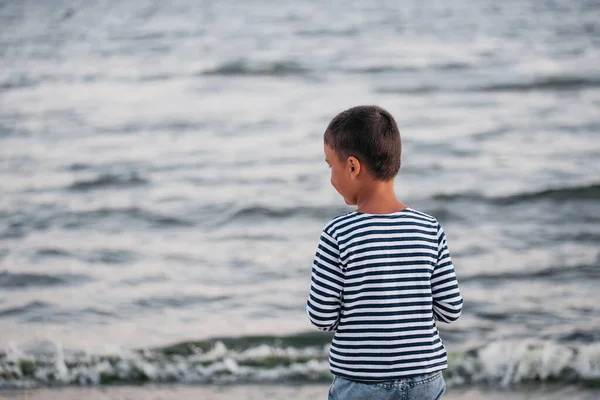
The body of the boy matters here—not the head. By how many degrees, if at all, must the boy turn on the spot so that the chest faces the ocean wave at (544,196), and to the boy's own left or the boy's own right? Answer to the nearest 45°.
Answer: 0° — they already face it

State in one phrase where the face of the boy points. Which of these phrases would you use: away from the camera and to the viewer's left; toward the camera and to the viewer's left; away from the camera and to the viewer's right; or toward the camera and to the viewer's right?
away from the camera and to the viewer's left

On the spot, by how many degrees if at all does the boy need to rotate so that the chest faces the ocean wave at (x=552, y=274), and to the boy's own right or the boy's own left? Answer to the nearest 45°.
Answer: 0° — they already face it

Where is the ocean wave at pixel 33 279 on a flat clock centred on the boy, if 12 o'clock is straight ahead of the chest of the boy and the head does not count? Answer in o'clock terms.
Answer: The ocean wave is roughly at 11 o'clock from the boy.

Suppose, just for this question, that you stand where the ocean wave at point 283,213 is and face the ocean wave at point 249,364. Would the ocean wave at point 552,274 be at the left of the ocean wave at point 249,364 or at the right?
left

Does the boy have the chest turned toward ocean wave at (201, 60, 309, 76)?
yes

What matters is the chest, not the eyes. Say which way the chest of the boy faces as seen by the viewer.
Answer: away from the camera
